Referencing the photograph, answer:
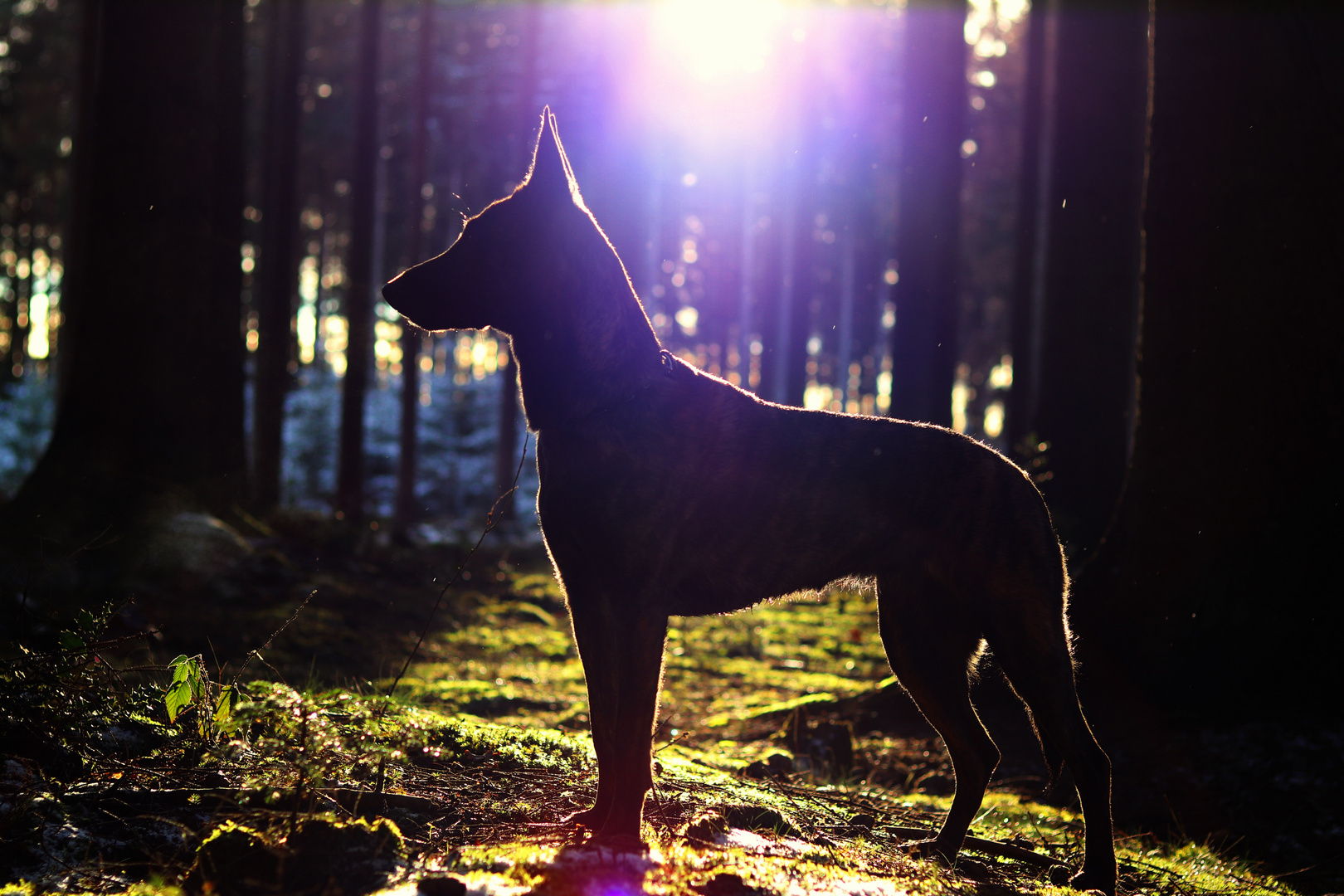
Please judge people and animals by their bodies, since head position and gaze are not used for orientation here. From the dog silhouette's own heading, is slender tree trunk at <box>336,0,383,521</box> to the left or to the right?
on its right

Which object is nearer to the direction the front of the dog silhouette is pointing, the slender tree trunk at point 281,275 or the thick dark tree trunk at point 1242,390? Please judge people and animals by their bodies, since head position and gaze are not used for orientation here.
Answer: the slender tree trunk

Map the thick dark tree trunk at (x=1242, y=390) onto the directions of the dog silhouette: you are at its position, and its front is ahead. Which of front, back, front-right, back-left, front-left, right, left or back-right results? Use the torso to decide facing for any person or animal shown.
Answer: back-right

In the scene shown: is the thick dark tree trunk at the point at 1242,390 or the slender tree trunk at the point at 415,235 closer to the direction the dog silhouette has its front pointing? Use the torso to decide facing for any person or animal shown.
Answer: the slender tree trunk

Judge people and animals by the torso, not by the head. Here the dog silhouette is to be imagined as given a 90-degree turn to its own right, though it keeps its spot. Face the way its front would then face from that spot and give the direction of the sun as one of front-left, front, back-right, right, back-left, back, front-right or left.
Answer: front

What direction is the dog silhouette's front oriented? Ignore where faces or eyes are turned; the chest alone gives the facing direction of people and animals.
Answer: to the viewer's left

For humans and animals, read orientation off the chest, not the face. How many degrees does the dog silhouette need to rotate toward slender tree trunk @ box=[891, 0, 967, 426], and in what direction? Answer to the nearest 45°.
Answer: approximately 90° to its right

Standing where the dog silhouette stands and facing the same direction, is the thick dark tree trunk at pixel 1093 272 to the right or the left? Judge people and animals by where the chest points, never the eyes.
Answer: on its right

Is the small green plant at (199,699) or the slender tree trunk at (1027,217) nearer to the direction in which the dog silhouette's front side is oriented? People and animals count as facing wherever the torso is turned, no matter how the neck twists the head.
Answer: the small green plant

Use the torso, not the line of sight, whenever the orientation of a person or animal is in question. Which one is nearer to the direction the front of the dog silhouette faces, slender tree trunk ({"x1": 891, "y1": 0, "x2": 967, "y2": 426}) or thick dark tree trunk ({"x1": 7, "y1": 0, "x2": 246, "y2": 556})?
the thick dark tree trunk
